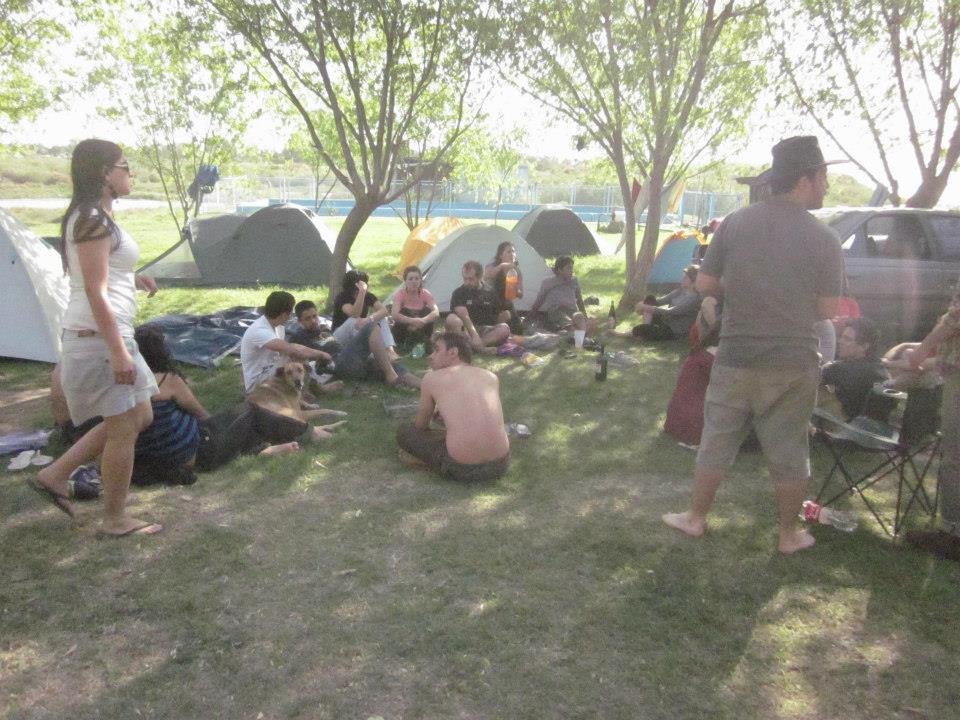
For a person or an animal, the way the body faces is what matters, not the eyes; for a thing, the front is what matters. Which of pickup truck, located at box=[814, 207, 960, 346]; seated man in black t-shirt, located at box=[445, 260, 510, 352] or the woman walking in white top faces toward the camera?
the seated man in black t-shirt

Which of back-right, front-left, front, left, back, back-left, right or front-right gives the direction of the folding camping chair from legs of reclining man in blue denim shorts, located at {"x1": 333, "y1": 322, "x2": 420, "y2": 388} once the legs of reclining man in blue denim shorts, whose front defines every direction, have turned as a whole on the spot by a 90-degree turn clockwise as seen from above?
front-left

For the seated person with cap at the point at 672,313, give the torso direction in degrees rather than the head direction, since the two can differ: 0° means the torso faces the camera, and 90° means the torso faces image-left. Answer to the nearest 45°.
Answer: approximately 90°

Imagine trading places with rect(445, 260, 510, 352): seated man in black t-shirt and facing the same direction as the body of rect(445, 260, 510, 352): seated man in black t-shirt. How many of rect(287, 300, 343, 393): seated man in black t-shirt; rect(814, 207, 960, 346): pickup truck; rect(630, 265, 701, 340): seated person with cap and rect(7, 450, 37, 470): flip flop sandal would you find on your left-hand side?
2

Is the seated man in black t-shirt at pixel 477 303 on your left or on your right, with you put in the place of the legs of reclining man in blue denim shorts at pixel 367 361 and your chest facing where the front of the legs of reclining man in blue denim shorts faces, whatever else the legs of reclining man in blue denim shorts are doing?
on your left

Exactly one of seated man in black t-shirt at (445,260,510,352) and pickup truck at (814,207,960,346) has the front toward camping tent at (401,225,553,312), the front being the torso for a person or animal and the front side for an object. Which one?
the pickup truck

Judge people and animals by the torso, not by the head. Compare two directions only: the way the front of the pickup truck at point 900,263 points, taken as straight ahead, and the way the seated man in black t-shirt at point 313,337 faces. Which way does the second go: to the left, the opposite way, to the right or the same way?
the opposite way

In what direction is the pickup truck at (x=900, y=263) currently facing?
to the viewer's left

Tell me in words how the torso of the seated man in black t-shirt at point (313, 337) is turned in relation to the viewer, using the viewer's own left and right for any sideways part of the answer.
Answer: facing the viewer and to the right of the viewer

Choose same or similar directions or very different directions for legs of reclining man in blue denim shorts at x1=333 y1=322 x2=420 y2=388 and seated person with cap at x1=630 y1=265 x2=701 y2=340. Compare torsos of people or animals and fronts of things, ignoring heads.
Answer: very different directions

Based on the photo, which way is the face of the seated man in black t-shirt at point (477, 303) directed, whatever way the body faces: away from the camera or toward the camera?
toward the camera

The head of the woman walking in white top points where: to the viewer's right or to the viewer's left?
to the viewer's right

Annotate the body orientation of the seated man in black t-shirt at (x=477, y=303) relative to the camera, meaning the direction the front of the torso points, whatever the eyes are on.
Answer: toward the camera

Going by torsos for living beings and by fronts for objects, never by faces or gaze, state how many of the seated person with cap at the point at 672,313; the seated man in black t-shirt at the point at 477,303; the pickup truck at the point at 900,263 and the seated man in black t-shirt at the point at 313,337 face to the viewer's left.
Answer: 2

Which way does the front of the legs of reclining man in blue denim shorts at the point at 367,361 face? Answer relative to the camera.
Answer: to the viewer's right

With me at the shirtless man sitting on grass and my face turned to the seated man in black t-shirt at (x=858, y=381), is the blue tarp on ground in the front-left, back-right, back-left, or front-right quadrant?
back-left

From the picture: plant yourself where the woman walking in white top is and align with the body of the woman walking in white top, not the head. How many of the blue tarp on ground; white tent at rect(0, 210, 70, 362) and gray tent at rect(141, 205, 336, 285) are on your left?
3

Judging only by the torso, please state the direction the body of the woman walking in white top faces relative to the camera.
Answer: to the viewer's right
